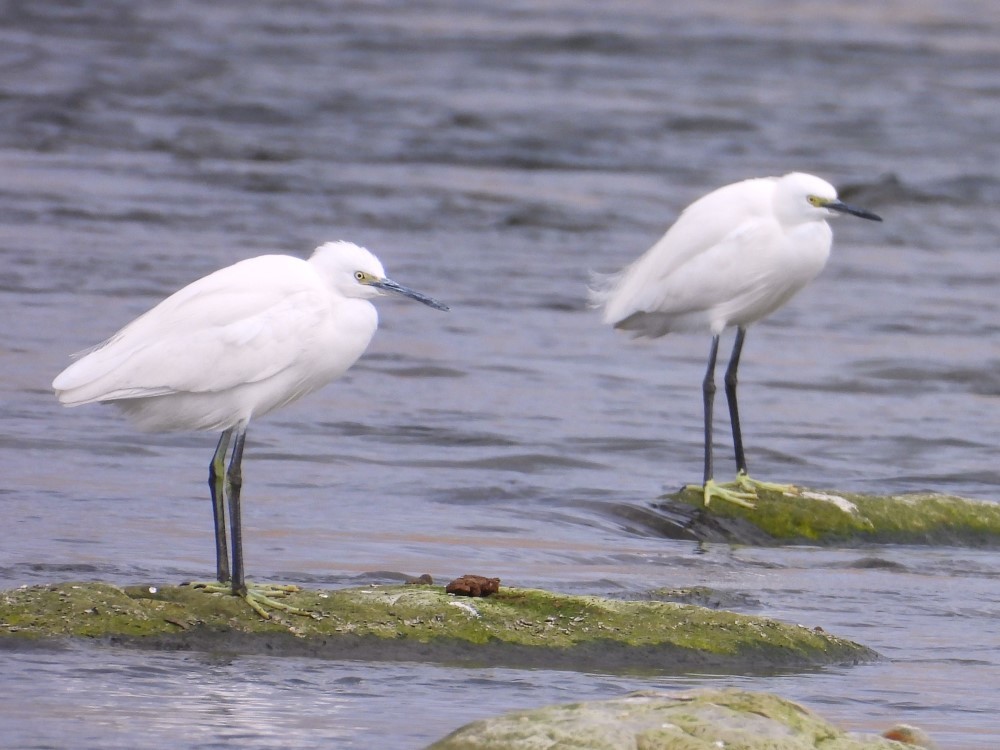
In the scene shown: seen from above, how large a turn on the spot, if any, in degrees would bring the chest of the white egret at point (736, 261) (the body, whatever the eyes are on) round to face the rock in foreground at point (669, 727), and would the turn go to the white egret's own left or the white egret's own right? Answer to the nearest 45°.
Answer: approximately 90° to the white egret's own right

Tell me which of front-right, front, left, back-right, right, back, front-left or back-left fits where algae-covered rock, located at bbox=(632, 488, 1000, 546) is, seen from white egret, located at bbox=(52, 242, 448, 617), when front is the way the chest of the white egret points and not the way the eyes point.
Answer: front-left

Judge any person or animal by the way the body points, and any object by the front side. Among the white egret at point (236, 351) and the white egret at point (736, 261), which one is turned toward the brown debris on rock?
the white egret at point (236, 351)

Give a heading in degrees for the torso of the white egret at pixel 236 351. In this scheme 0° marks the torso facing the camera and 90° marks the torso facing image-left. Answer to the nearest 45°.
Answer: approximately 270°

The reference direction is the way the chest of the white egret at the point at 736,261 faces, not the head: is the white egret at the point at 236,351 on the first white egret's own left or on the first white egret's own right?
on the first white egret's own right

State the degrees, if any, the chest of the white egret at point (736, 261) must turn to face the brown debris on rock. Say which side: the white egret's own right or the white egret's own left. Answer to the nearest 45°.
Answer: approximately 90° to the white egret's own right

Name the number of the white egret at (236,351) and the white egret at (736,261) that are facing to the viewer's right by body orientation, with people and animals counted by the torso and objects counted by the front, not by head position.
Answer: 2

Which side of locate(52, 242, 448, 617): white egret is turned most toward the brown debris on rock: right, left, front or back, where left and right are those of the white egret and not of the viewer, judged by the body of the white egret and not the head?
front

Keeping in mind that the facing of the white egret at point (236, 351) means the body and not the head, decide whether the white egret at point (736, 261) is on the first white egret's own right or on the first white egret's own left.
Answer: on the first white egret's own left

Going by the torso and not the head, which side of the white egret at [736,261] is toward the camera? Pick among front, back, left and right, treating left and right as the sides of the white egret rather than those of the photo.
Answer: right

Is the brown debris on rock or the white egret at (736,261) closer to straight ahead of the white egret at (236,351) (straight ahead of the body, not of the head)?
the brown debris on rock
